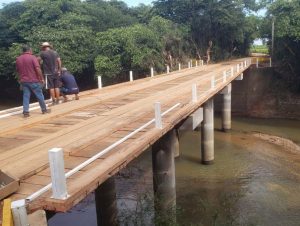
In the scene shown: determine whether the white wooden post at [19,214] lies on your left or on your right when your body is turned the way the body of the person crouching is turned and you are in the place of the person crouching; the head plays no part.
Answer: on your left

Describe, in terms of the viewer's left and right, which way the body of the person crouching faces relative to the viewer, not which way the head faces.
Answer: facing away from the viewer and to the left of the viewer
